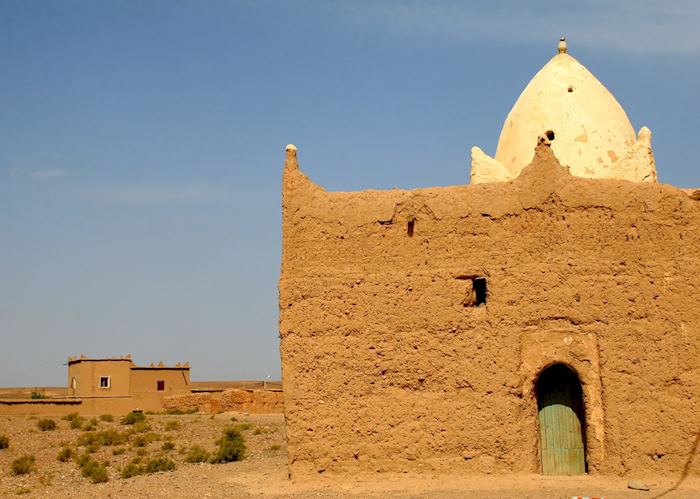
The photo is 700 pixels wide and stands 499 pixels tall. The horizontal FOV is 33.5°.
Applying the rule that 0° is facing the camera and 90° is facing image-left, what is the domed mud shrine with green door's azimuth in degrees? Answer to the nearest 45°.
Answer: approximately 0°

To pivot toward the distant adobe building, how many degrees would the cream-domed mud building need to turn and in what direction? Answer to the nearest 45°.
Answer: approximately 135° to its right

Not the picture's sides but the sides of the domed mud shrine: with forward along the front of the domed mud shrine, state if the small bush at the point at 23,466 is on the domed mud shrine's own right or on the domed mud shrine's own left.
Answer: on the domed mud shrine's own right

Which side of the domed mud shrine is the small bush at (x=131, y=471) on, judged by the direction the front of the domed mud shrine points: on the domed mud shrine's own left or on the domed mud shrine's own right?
on the domed mud shrine's own right
